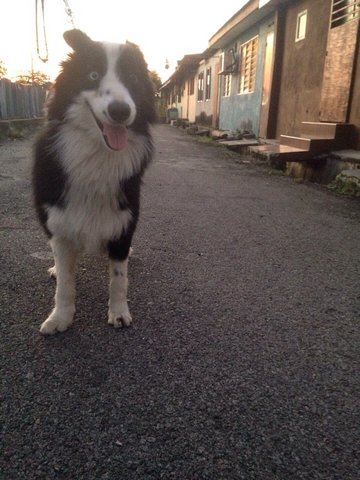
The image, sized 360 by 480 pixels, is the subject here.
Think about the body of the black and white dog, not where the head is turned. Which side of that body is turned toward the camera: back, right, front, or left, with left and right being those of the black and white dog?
front

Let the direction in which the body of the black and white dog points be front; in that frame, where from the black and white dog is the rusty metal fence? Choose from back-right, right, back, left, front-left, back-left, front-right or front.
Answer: back

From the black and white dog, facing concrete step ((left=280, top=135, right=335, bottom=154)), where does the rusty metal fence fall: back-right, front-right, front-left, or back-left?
front-left

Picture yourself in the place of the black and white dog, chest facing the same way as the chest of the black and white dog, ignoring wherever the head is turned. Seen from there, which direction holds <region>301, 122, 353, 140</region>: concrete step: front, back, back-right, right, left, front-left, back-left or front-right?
back-left

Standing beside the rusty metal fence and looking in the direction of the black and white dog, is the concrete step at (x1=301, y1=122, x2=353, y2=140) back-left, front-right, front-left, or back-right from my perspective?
front-left

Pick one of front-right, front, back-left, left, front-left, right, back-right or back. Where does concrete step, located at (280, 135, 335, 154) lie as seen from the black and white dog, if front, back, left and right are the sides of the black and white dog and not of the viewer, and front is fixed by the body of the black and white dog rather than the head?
back-left
